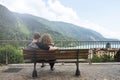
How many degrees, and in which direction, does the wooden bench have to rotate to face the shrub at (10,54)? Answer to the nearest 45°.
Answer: approximately 45° to its left

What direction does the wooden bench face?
away from the camera

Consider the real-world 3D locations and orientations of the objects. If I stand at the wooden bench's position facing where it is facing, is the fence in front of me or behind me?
in front
